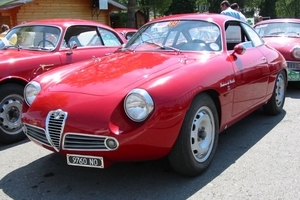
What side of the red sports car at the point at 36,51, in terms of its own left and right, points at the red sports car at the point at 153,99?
left

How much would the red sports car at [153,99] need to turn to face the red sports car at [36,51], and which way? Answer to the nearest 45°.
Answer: approximately 90° to its right

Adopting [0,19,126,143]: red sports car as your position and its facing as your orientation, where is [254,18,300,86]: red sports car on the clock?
[254,18,300,86]: red sports car is roughly at 7 o'clock from [0,19,126,143]: red sports car.

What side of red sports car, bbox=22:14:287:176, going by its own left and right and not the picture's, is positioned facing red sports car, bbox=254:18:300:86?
back

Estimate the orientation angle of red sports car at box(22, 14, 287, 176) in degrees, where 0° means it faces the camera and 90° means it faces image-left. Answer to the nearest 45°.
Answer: approximately 45°
